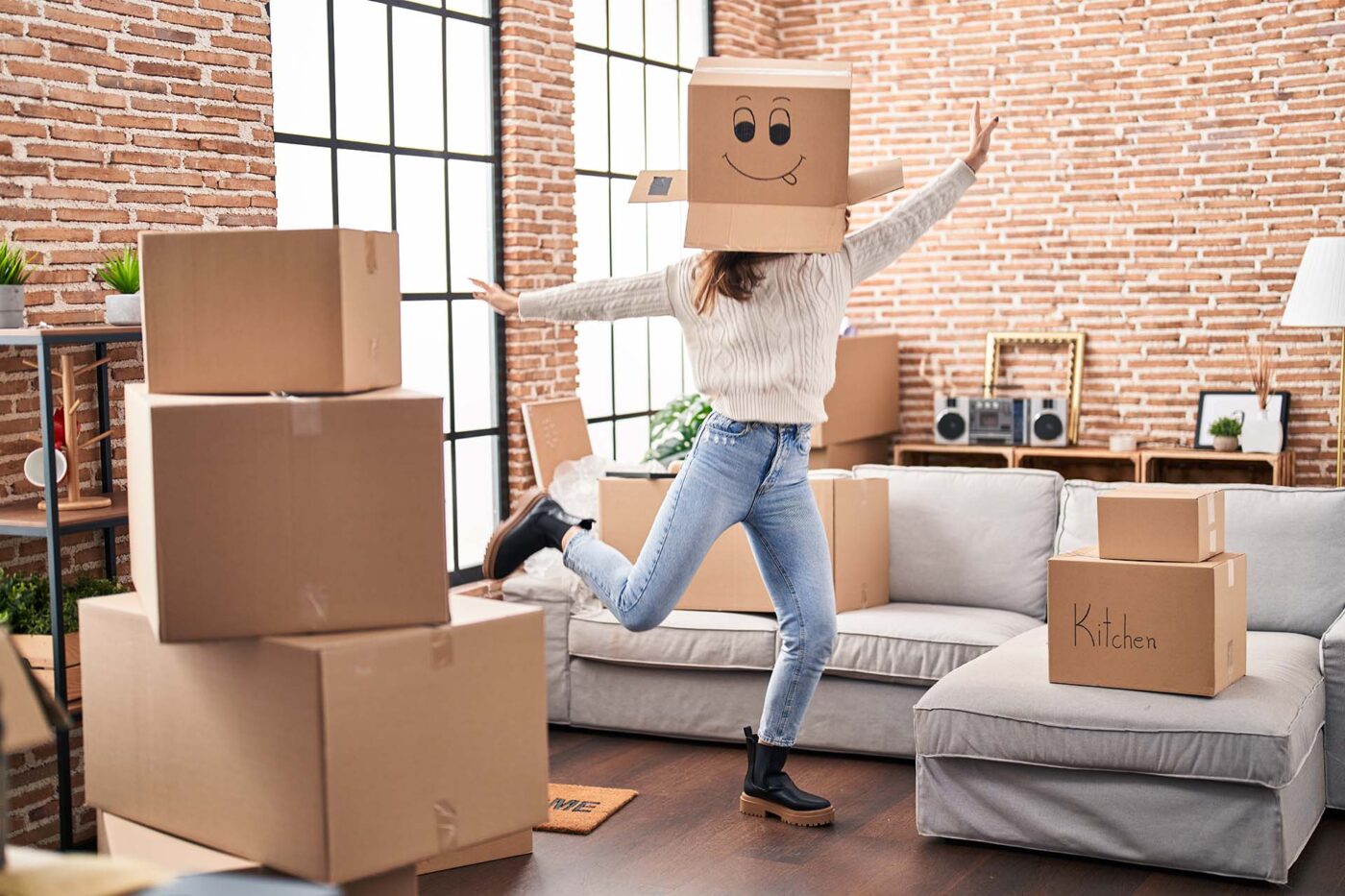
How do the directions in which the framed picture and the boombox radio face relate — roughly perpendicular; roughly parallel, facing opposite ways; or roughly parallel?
roughly parallel

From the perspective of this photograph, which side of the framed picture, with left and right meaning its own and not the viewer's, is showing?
front

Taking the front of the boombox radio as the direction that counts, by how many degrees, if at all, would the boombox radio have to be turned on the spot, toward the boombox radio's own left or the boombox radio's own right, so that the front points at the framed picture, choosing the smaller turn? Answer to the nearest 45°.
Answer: approximately 90° to the boombox radio's own left

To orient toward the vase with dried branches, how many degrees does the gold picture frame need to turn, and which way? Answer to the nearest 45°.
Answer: approximately 90° to its left

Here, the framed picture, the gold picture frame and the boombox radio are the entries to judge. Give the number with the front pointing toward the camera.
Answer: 3

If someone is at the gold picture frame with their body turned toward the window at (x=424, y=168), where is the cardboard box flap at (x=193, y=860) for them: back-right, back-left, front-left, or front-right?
front-left

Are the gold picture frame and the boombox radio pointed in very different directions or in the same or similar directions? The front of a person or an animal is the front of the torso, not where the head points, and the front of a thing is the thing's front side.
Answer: same or similar directions

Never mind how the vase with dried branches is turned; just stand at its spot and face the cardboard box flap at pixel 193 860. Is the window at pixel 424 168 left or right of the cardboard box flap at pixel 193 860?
right

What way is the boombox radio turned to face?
toward the camera

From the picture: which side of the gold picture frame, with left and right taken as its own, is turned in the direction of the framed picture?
left

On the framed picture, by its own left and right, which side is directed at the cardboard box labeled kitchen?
front

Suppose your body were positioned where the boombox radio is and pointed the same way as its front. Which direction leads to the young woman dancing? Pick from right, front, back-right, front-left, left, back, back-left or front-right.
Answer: front

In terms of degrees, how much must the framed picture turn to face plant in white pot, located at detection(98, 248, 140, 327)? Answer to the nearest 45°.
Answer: approximately 45° to its right

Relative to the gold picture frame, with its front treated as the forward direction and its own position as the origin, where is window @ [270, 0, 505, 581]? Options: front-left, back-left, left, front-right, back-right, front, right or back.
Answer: front-right
